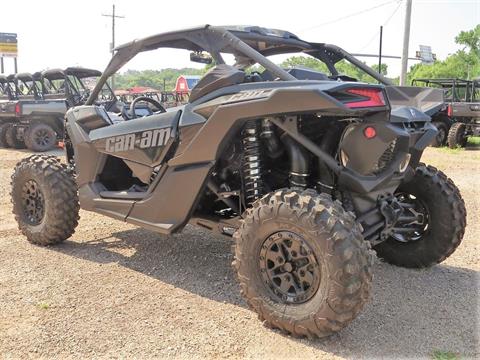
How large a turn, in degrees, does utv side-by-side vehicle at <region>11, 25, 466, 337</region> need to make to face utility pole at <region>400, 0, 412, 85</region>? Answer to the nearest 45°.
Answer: approximately 45° to its right

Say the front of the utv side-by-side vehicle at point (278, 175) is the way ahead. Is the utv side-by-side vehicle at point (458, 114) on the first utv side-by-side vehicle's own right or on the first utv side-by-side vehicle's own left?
on the first utv side-by-side vehicle's own right

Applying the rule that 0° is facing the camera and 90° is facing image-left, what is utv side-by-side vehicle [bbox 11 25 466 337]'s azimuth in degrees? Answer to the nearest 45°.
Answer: approximately 135°

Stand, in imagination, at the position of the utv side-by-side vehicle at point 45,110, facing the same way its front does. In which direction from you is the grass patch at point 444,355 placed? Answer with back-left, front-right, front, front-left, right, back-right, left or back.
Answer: back-right

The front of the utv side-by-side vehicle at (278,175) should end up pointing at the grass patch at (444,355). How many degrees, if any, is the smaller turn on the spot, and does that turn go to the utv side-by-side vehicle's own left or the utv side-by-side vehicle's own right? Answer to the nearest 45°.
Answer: approximately 180°
